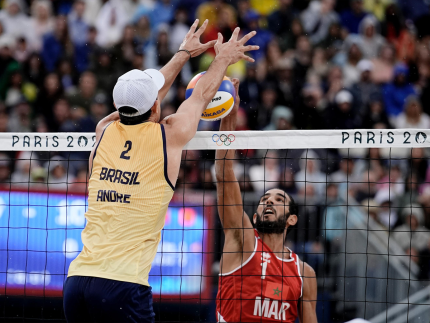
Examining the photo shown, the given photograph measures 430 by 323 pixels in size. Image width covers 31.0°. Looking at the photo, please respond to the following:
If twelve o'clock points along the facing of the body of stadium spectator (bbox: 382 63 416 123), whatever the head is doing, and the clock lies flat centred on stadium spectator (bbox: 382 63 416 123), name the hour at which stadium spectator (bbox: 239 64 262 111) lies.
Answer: stadium spectator (bbox: 239 64 262 111) is roughly at 2 o'clock from stadium spectator (bbox: 382 63 416 123).

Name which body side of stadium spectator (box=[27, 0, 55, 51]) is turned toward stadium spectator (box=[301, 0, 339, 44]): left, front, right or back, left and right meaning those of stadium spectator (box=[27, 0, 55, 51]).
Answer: left

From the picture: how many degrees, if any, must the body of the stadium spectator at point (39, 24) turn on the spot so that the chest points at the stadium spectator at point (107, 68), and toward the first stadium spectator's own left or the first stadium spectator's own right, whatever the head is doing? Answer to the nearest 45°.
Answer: approximately 45° to the first stadium spectator's own left

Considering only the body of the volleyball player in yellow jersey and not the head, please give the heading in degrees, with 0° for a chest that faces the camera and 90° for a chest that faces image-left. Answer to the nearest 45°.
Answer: approximately 225°

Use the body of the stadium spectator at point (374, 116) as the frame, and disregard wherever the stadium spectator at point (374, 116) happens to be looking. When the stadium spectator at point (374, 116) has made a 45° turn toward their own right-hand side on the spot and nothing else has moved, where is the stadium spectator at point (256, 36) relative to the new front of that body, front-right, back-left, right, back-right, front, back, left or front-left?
front-right
